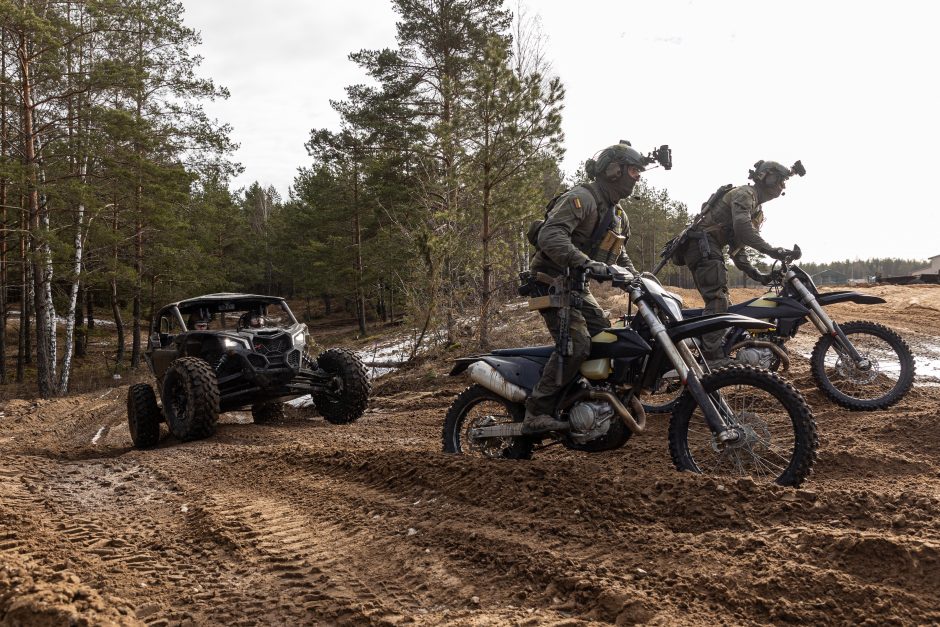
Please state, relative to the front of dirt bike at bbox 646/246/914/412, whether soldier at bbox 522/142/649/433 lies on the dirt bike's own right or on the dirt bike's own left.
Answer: on the dirt bike's own right

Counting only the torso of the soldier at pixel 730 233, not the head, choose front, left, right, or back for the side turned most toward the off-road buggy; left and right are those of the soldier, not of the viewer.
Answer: back

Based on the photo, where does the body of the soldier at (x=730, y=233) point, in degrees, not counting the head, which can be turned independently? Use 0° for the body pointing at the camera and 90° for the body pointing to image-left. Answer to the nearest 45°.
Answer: approximately 270°

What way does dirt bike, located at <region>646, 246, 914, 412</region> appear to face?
to the viewer's right

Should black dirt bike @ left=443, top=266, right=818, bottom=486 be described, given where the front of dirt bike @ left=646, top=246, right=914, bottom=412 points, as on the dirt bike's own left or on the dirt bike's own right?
on the dirt bike's own right

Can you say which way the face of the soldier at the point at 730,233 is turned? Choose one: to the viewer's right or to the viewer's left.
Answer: to the viewer's right

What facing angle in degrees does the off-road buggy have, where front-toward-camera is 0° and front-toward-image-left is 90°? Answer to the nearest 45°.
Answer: approximately 315°
